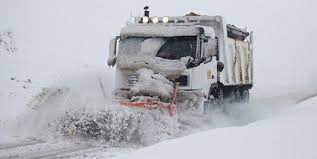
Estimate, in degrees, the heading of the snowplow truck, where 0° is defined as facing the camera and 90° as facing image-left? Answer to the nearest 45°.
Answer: approximately 45°
